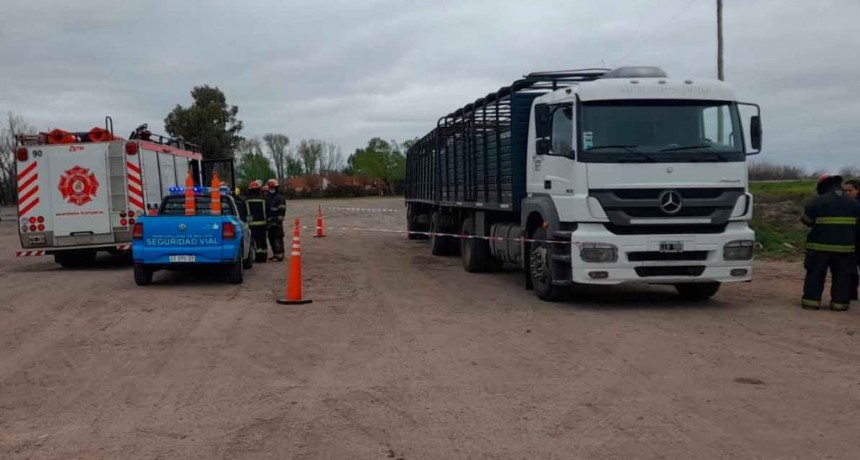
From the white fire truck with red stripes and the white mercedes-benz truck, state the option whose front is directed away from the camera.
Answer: the white fire truck with red stripes

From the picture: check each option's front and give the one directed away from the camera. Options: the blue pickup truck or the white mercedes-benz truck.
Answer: the blue pickup truck

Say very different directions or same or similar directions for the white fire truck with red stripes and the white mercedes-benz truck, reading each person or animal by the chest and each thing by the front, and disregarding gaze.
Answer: very different directions

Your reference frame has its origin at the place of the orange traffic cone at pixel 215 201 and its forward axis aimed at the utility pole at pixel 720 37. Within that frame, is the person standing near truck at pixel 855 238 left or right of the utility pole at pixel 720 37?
right

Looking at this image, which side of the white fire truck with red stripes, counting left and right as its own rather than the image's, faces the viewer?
back

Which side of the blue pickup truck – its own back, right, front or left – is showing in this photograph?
back

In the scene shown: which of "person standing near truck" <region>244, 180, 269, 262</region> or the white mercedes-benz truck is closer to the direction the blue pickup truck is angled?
the person standing near truck
